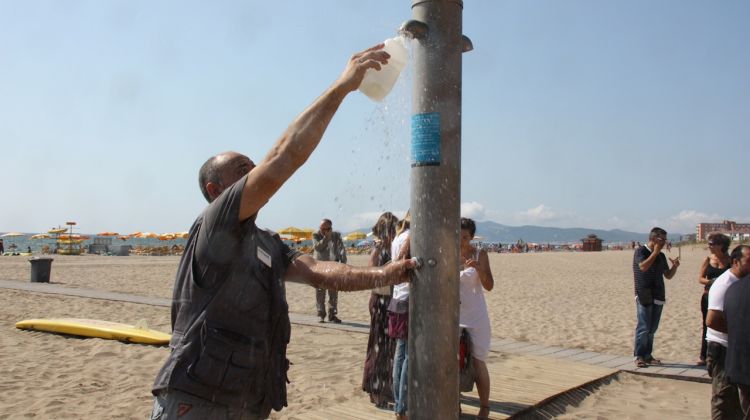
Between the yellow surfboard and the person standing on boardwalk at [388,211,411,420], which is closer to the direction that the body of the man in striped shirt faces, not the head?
the person standing on boardwalk

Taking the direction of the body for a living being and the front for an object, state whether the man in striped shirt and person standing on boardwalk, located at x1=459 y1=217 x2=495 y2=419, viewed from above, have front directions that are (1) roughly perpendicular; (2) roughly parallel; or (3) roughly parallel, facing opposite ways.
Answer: roughly perpendicular

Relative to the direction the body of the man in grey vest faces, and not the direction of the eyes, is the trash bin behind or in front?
behind

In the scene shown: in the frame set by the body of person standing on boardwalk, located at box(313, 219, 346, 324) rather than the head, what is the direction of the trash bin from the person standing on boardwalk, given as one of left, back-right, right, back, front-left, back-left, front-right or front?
back-right
